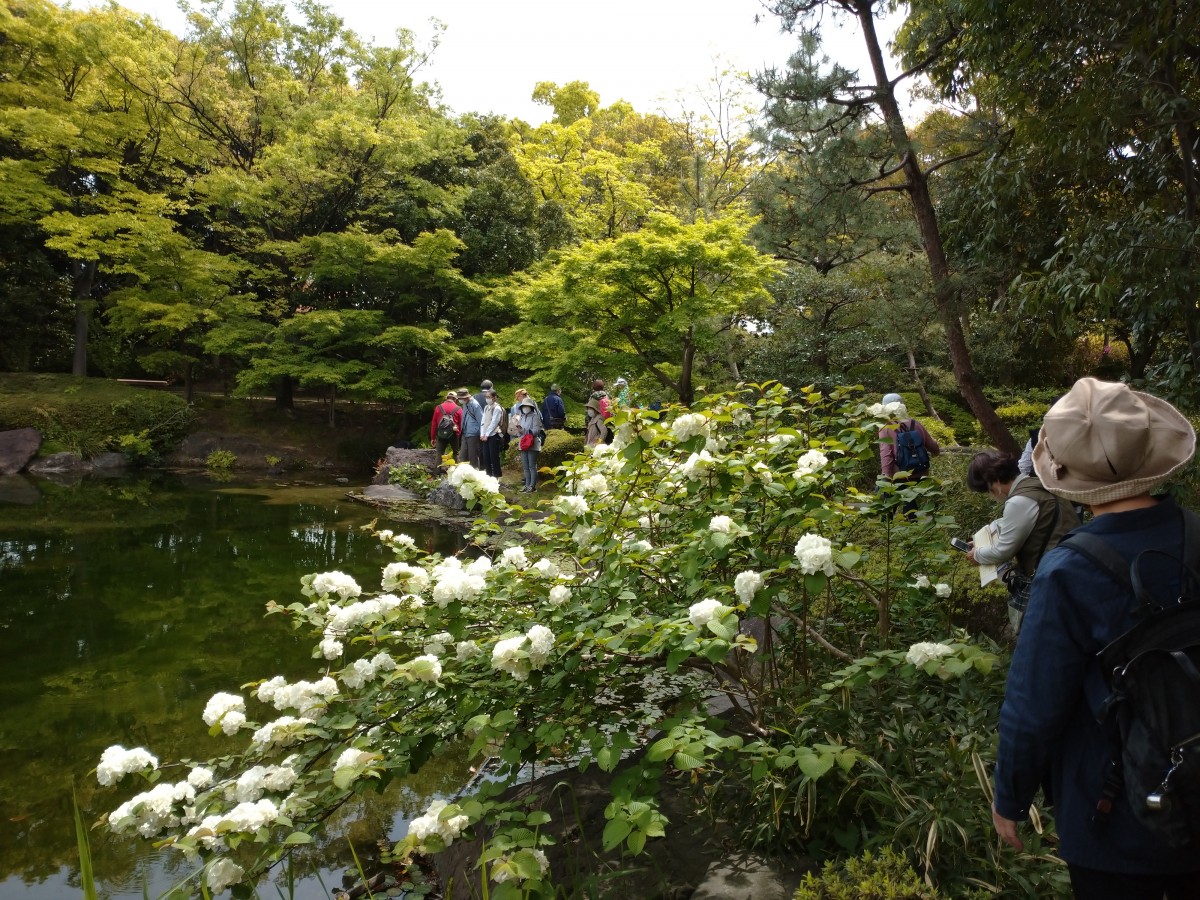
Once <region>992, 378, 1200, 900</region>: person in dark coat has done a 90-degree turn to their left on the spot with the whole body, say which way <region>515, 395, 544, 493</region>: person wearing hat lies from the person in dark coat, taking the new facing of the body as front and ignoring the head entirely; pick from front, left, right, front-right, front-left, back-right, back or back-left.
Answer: right

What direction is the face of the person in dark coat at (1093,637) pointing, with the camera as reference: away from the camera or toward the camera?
away from the camera

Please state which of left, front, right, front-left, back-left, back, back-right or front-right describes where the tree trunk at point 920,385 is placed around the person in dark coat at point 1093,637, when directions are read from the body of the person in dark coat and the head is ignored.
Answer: front-right

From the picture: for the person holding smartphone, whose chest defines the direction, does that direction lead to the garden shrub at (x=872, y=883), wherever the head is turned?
no

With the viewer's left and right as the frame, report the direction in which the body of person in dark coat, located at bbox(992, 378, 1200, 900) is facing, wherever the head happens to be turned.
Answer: facing away from the viewer and to the left of the viewer

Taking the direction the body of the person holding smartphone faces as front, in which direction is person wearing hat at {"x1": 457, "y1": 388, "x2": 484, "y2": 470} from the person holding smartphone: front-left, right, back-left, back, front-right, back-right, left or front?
front-right

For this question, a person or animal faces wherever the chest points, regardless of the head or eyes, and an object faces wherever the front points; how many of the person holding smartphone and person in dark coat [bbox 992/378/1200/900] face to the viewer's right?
0

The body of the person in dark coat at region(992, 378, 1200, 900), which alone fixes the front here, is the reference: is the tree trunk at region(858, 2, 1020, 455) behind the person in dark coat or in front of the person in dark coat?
in front

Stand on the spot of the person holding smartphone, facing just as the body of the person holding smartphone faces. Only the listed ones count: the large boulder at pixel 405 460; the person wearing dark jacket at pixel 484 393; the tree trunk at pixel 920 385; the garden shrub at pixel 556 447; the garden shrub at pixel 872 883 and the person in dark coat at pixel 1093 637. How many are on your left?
2

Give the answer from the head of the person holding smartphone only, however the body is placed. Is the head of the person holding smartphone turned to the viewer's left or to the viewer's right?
to the viewer's left

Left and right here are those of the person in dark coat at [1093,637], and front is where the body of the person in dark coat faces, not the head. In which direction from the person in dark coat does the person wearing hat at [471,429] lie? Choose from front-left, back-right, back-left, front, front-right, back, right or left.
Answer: front

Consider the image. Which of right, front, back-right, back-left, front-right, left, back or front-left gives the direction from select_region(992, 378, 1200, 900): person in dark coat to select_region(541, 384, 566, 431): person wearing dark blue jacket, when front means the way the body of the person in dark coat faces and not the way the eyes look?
front

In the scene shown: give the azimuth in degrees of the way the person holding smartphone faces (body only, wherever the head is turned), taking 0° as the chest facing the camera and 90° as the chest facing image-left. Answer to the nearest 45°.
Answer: approximately 90°

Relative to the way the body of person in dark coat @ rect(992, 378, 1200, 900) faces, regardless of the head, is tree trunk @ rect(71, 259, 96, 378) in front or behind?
in front
